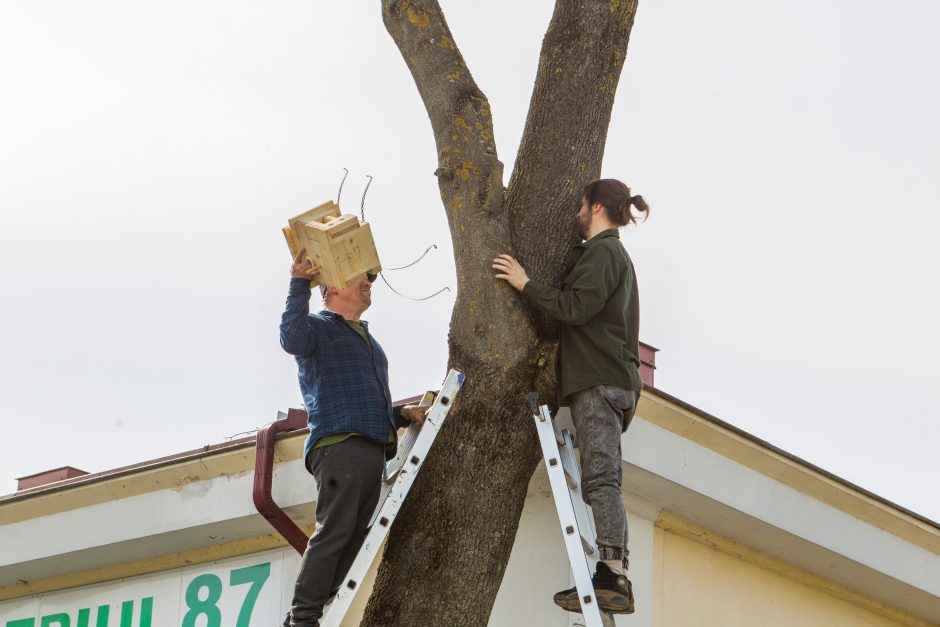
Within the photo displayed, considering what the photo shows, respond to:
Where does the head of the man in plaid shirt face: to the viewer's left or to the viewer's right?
to the viewer's right

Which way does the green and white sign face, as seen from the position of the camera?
facing the viewer and to the left of the viewer

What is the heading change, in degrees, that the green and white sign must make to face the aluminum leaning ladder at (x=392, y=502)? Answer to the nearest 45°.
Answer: approximately 45° to its left

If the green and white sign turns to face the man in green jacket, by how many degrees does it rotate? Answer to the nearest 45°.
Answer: approximately 45° to its left

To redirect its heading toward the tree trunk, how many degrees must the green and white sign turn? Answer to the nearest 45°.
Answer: approximately 45° to its left

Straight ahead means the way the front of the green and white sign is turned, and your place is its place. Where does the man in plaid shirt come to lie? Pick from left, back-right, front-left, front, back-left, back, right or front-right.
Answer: front-left

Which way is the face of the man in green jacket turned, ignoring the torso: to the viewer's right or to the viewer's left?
to the viewer's left

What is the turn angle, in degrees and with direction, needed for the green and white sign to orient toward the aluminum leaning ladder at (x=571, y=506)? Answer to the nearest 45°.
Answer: approximately 45° to its left
